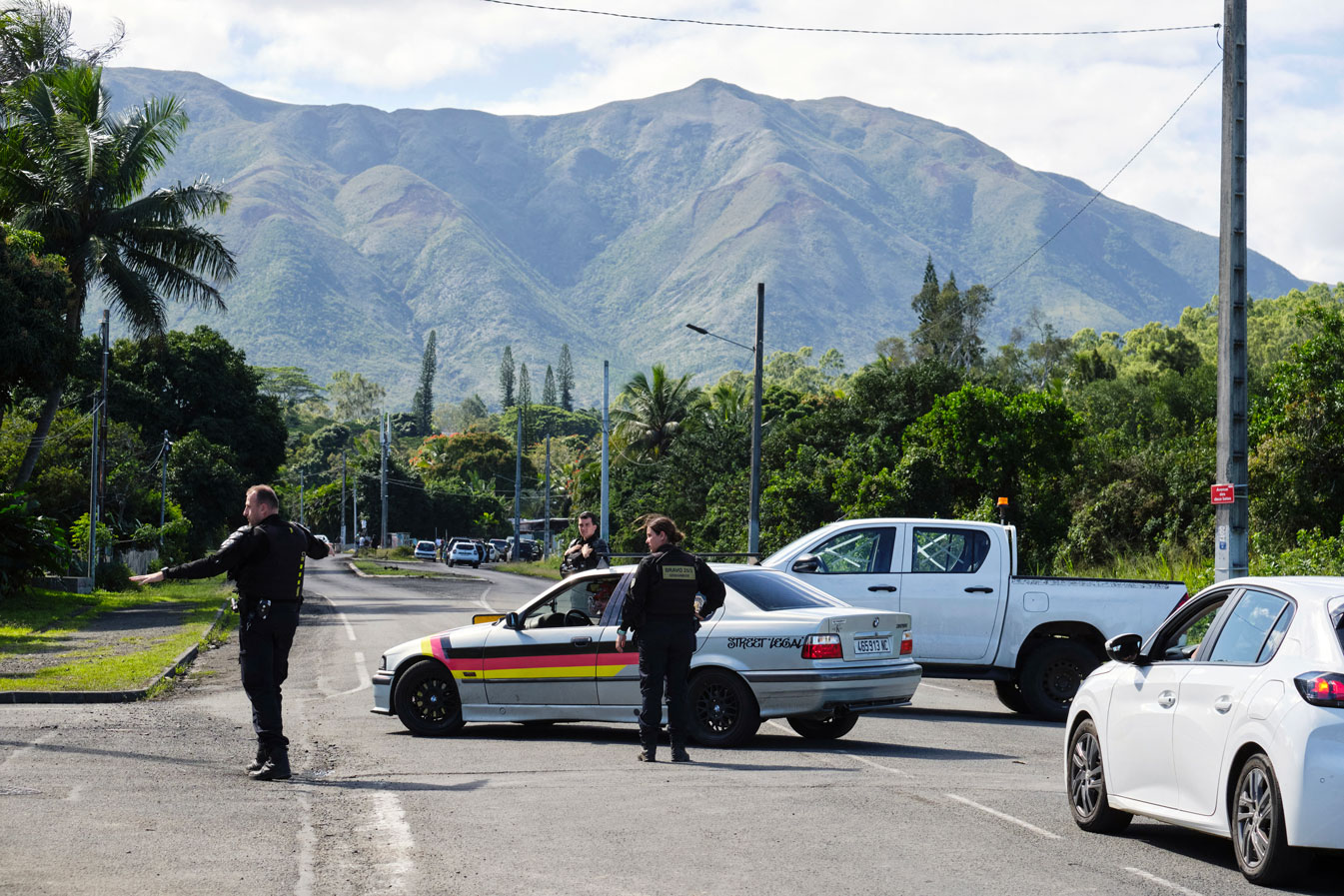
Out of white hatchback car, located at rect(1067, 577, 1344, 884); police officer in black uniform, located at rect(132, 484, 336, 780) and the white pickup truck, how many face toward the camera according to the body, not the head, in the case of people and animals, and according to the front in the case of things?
0

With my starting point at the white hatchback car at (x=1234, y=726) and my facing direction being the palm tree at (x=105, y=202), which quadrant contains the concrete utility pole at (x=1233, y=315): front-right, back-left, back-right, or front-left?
front-right

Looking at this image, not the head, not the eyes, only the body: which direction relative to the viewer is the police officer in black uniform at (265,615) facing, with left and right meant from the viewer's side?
facing away from the viewer and to the left of the viewer

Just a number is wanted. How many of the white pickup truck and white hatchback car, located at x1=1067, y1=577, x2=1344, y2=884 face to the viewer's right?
0

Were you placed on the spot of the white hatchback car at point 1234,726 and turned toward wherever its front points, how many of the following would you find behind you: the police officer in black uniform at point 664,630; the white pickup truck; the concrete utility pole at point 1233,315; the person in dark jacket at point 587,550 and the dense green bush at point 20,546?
0

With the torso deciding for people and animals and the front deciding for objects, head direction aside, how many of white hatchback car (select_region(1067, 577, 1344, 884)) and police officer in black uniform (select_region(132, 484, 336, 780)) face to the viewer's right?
0

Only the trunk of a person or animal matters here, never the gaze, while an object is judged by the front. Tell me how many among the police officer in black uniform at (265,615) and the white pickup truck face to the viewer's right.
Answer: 0

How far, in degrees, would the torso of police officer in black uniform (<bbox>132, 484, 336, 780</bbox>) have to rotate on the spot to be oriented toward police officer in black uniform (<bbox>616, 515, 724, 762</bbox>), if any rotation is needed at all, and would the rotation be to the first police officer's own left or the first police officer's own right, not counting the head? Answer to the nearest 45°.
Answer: approximately 135° to the first police officer's own right

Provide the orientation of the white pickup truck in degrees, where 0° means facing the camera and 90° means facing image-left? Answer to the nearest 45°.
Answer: approximately 90°

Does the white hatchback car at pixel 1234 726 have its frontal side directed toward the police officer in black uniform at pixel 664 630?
yes

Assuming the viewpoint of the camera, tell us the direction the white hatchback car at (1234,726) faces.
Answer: facing away from the viewer and to the left of the viewer
